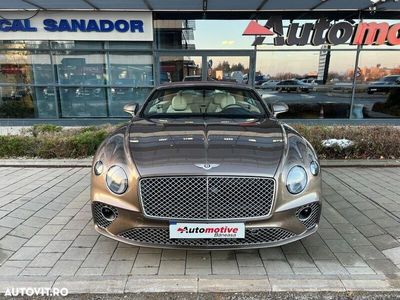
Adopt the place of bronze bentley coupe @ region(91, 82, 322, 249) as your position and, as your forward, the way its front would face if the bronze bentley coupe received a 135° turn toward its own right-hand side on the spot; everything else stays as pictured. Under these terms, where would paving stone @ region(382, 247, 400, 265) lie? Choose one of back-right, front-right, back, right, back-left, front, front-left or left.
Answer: back-right

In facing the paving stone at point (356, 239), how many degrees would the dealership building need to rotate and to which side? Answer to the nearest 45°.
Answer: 0° — it already faces it

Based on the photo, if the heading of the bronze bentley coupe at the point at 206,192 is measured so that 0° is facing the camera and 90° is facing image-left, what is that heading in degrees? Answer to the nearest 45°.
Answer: approximately 0°

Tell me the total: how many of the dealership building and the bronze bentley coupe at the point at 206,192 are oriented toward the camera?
2

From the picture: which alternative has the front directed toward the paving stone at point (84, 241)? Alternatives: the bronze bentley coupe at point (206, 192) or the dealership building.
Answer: the dealership building

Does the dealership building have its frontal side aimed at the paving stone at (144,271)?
yes

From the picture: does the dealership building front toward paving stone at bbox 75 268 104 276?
yes

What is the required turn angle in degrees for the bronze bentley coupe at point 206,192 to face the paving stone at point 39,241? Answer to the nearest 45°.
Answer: approximately 90° to its right

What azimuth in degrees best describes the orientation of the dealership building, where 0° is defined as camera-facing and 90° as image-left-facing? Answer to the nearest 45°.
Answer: approximately 0°

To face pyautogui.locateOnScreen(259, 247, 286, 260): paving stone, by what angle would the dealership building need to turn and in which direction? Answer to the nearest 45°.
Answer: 0° — it already faces it
